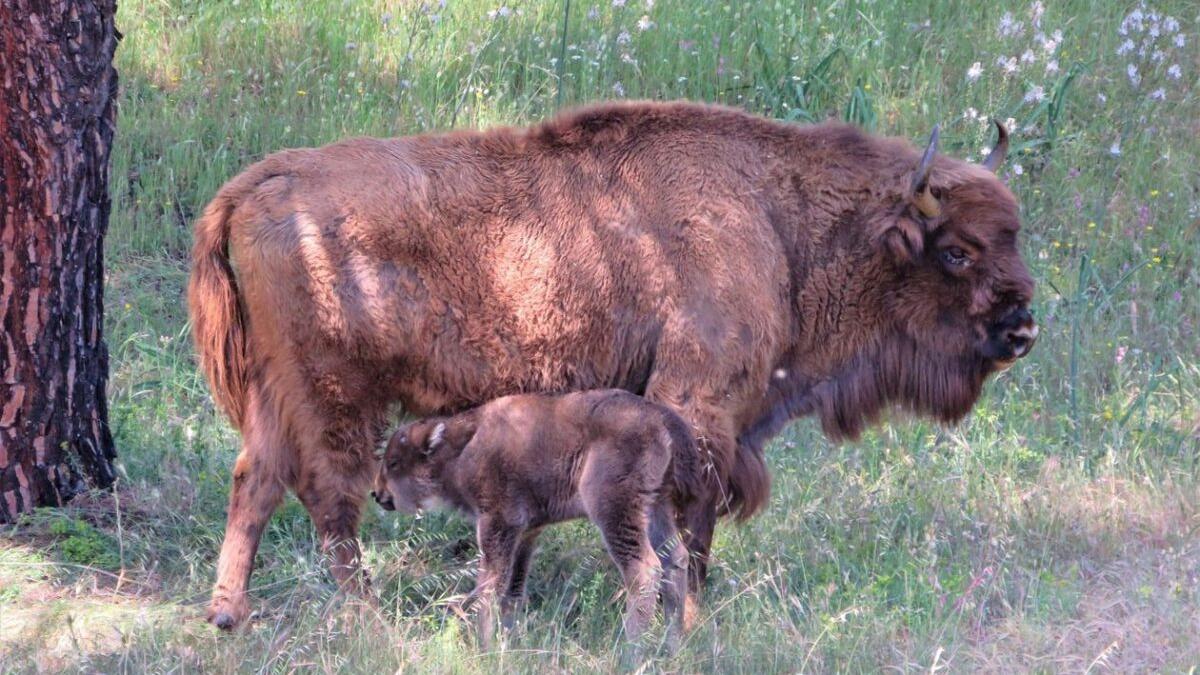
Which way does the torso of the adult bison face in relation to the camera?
to the viewer's right

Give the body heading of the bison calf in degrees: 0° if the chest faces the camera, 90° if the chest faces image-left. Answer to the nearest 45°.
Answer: approximately 90°

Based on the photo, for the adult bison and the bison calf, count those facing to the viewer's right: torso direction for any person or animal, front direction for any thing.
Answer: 1

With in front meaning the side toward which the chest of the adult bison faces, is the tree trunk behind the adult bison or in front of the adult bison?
behind

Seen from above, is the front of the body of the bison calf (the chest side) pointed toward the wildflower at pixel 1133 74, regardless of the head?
no

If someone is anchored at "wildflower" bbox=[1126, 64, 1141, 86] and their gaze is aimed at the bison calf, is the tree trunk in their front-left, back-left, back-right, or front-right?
front-right

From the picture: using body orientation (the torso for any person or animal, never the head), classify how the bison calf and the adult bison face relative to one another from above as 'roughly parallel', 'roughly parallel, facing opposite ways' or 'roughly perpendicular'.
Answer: roughly parallel, facing opposite ways

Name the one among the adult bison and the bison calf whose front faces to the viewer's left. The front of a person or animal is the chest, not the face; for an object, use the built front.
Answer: the bison calf

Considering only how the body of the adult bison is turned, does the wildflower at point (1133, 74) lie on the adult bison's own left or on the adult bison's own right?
on the adult bison's own left

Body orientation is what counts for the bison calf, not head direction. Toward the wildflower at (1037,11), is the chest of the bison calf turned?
no
